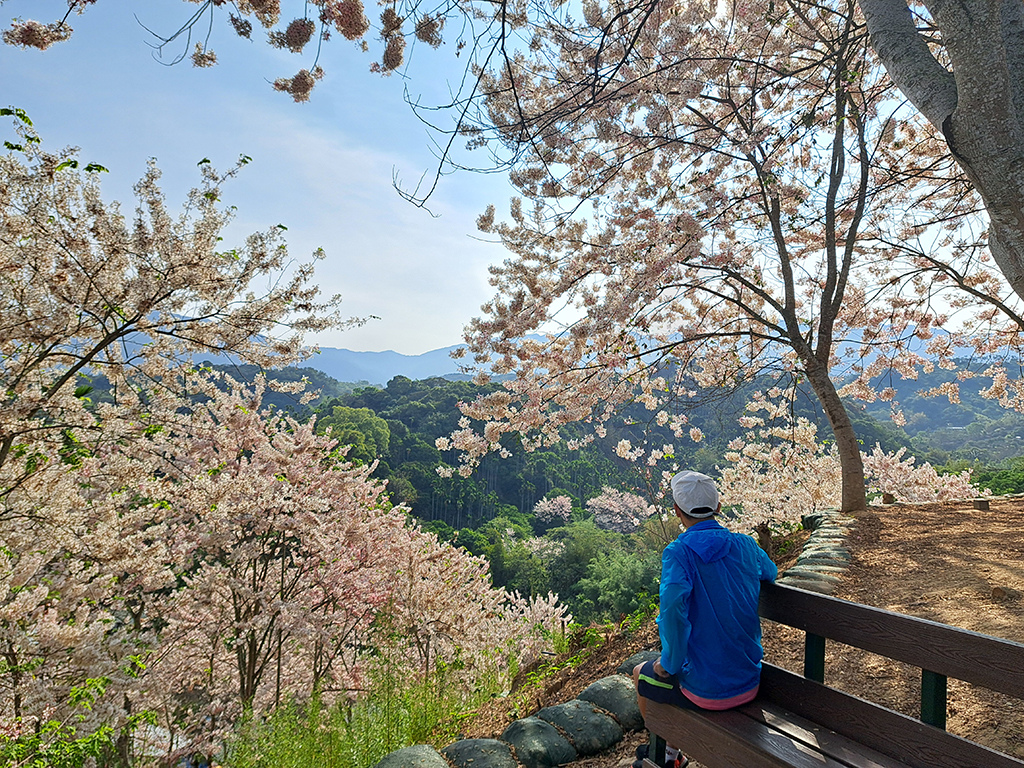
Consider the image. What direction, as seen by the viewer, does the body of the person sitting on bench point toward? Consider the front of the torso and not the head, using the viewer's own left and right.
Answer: facing away from the viewer and to the left of the viewer

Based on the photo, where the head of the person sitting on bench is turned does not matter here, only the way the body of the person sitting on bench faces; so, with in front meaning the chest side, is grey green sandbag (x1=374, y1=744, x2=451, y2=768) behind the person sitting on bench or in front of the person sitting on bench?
in front

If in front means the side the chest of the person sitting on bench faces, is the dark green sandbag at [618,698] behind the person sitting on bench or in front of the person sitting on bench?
in front
